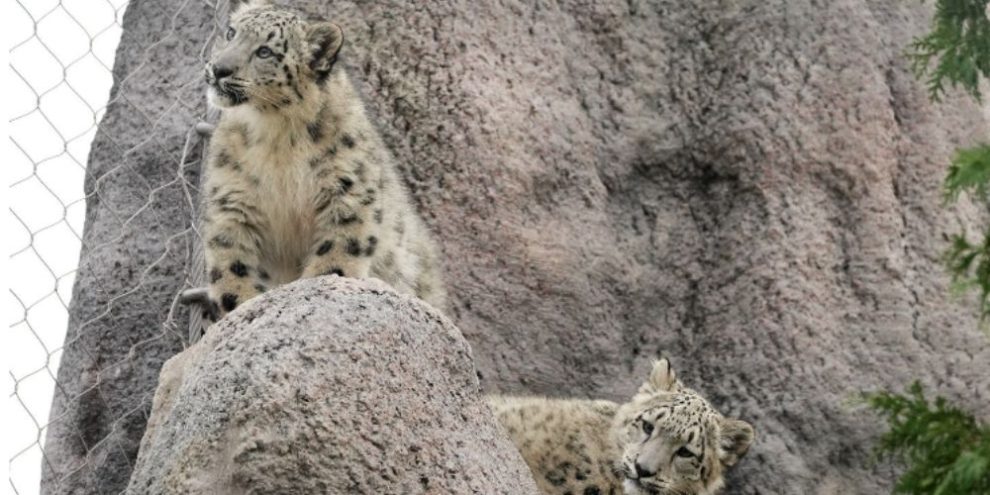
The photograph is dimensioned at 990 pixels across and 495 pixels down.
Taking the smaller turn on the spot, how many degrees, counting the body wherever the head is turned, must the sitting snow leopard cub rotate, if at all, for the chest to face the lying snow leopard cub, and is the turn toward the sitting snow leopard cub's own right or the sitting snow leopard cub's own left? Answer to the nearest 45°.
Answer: approximately 135° to the sitting snow leopard cub's own left

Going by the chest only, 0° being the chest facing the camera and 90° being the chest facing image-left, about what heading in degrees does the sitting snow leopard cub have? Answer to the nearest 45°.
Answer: approximately 45°

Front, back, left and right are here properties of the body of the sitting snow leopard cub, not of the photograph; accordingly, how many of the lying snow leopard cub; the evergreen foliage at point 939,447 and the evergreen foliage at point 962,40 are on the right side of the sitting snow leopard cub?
0

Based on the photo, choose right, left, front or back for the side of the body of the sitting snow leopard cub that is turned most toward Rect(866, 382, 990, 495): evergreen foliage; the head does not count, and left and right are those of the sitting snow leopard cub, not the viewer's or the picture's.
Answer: left
